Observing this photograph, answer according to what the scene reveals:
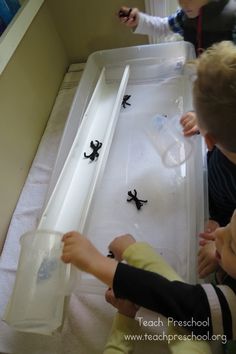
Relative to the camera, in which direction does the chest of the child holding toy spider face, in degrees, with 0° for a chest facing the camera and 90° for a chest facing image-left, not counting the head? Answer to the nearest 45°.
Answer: approximately 45°
